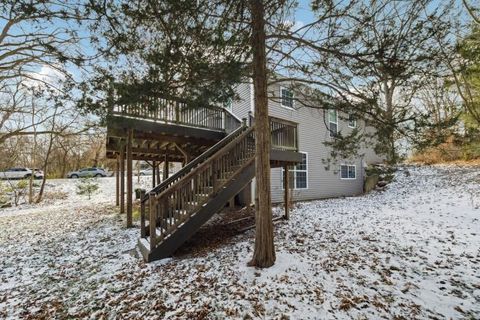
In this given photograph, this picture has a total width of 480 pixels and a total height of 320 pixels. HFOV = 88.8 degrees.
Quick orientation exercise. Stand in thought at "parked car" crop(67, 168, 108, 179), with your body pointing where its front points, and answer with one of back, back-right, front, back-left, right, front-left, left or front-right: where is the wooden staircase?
left

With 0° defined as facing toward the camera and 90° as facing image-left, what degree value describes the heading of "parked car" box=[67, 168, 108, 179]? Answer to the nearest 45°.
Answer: approximately 90°

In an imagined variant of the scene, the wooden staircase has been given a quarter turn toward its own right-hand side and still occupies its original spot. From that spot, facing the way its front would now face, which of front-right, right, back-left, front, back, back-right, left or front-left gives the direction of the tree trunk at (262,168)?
back

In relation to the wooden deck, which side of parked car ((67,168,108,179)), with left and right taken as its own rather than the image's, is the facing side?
left

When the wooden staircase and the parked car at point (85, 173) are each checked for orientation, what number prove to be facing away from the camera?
0

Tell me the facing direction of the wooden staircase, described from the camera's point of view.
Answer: facing the viewer and to the left of the viewer
